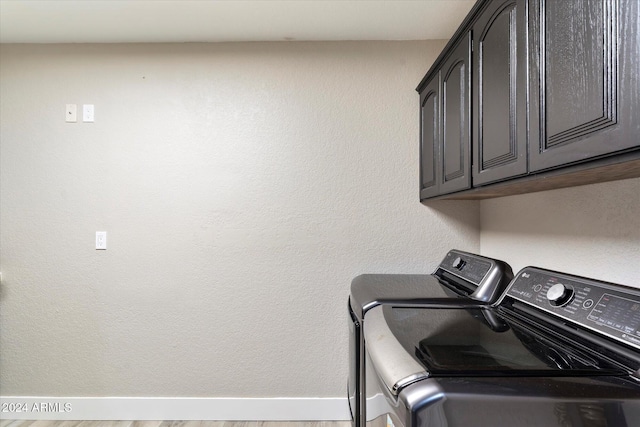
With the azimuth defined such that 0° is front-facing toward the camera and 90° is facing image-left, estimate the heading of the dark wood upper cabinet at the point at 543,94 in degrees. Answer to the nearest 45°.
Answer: approximately 45°

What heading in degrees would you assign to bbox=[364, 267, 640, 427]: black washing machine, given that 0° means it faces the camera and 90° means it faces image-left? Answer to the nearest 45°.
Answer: approximately 45°

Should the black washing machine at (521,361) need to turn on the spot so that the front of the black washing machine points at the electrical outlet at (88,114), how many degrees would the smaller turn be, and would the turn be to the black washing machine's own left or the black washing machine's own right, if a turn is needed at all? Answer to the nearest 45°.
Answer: approximately 45° to the black washing machine's own right

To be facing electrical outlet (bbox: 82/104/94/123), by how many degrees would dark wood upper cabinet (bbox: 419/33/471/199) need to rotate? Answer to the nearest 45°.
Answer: approximately 45° to its right

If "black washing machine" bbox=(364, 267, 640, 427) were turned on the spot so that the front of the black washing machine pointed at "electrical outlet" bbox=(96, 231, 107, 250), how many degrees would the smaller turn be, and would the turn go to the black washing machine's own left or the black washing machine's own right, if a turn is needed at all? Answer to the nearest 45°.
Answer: approximately 45° to the black washing machine's own right

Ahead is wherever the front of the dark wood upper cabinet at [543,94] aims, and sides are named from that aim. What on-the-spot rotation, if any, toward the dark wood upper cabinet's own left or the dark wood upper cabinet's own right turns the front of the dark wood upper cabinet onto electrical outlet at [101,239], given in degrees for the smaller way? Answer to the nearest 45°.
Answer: approximately 45° to the dark wood upper cabinet's own right

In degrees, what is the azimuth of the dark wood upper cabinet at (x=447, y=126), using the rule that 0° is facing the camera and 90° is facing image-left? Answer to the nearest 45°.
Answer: approximately 45°

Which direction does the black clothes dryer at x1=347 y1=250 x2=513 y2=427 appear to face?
to the viewer's left
